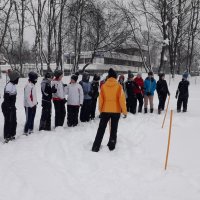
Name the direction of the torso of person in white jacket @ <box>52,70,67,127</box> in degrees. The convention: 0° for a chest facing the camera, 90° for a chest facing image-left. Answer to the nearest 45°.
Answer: approximately 315°

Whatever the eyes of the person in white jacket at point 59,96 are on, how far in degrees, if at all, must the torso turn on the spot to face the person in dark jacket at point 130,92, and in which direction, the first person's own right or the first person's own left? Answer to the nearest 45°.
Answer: approximately 90° to the first person's own left

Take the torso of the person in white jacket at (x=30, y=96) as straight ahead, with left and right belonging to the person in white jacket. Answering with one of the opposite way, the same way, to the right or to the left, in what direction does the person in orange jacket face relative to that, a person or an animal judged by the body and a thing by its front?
to the left

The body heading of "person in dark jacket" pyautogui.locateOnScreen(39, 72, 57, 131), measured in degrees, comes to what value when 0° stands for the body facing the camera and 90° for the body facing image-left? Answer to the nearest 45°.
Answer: approximately 270°

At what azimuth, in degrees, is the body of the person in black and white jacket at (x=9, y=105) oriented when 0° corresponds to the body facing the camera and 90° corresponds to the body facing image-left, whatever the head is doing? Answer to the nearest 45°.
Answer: approximately 270°

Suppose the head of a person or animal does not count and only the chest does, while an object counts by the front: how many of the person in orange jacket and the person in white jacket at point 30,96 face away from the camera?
1

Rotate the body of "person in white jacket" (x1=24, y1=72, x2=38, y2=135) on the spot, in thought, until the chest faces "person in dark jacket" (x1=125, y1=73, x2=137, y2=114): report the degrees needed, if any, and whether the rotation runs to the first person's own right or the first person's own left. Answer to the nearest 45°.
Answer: approximately 45° to the first person's own left

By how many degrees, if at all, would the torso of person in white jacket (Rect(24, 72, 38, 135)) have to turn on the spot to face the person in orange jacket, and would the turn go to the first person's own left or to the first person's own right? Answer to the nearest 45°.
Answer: approximately 45° to the first person's own right

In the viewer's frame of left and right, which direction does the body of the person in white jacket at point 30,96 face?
facing to the right of the viewer
